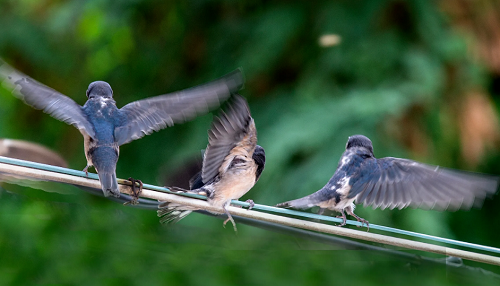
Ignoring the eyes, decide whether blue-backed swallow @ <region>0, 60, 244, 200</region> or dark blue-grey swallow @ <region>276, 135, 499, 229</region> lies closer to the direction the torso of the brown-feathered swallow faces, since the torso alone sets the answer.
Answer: the dark blue-grey swallow

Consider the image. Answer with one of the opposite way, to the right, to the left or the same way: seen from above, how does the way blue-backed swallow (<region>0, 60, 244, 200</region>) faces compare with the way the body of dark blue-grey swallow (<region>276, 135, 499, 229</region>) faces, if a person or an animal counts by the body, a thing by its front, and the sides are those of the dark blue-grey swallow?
to the left

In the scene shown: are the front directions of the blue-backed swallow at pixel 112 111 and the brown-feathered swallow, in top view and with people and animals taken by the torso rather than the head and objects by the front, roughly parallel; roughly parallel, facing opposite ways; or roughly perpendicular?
roughly perpendicular

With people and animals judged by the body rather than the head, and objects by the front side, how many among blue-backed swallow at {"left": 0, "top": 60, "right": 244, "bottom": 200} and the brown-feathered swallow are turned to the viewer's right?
1

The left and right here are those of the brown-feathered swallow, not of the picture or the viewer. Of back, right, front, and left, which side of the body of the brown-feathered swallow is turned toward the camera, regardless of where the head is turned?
right

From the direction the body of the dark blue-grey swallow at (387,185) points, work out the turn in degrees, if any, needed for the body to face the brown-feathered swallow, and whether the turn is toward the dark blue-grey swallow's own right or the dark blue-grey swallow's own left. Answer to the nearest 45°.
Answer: approximately 180°

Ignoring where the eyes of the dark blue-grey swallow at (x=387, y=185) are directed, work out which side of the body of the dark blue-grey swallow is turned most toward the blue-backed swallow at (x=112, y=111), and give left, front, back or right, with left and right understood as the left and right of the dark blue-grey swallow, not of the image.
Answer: back

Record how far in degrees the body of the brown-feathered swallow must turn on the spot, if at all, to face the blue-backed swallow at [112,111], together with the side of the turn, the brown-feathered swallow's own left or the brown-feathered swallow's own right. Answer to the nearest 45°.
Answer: approximately 135° to the brown-feathered swallow's own right

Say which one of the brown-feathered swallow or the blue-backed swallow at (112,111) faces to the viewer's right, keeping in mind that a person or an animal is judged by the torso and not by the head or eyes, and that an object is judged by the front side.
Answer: the brown-feathered swallow

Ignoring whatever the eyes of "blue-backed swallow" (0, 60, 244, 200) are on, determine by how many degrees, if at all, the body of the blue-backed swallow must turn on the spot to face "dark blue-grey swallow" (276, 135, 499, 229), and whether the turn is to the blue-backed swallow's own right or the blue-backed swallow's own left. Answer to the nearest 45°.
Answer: approximately 90° to the blue-backed swallow's own right

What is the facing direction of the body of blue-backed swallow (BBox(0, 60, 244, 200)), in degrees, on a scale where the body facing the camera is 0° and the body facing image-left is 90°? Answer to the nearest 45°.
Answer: approximately 180°
